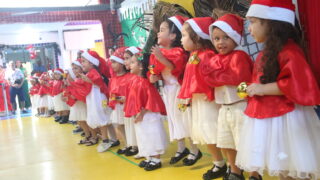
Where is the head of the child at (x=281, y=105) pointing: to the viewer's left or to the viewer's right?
to the viewer's left

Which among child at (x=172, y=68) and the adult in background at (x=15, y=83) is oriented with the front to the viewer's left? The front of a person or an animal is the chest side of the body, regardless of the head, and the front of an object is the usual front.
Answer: the child

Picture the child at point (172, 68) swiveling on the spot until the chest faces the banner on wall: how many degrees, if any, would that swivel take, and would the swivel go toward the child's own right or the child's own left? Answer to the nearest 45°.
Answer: approximately 90° to the child's own right

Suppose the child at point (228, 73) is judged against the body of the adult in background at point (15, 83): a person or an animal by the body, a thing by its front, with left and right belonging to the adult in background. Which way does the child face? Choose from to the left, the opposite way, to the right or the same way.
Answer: to the right

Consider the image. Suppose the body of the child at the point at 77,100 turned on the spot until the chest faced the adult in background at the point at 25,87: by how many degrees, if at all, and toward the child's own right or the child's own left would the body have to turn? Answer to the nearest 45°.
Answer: approximately 90° to the child's own right

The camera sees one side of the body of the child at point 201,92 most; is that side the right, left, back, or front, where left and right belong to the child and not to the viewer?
left

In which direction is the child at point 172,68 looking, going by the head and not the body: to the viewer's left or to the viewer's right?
to the viewer's left

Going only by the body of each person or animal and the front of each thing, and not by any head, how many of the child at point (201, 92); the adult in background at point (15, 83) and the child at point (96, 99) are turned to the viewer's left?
2

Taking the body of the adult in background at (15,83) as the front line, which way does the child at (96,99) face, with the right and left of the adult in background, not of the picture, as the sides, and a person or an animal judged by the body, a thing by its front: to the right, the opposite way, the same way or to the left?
to the right

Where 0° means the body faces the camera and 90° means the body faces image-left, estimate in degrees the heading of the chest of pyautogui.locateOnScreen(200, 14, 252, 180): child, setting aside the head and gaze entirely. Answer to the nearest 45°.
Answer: approximately 45°

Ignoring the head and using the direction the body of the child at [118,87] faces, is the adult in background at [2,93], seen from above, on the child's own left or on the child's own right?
on the child's own right

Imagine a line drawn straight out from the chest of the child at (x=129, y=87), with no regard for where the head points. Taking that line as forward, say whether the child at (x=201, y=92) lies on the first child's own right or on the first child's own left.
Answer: on the first child's own left

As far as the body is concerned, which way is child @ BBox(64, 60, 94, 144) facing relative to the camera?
to the viewer's left

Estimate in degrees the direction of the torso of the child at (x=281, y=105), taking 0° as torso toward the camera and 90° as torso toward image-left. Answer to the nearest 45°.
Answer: approximately 90°
